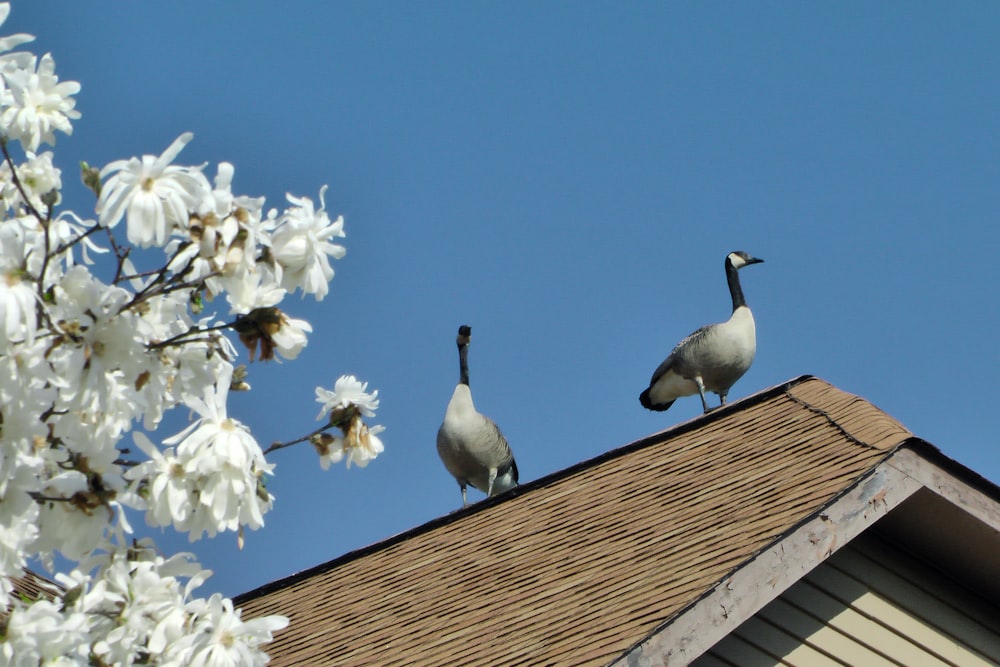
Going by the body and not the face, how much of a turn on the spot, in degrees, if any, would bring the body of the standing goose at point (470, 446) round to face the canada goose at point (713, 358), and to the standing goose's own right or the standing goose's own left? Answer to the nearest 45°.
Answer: approximately 135° to the standing goose's own left

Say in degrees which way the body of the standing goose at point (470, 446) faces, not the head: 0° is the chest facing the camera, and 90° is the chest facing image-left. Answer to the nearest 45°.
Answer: approximately 45°
